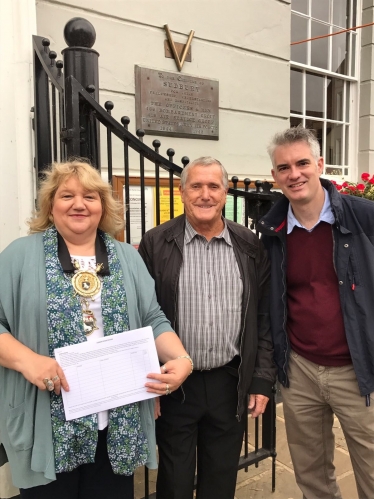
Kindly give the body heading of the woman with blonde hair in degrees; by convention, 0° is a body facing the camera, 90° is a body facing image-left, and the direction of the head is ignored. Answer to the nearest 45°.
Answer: approximately 0°

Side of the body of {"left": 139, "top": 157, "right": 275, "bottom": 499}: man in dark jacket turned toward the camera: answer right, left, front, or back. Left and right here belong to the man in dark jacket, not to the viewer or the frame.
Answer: front

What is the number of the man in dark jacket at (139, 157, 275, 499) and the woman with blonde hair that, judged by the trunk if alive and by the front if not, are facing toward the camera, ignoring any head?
2

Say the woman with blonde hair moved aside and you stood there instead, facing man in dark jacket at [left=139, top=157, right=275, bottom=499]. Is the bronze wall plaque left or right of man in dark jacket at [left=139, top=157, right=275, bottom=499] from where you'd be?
left

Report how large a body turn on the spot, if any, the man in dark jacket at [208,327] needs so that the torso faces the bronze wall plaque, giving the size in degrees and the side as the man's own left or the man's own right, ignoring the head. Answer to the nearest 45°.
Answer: approximately 180°

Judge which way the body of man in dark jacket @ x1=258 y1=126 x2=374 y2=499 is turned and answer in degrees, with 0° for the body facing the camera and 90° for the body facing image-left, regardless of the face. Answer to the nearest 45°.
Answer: approximately 45°

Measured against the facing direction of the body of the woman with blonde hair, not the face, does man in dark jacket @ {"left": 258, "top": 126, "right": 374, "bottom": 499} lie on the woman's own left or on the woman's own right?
on the woman's own left
